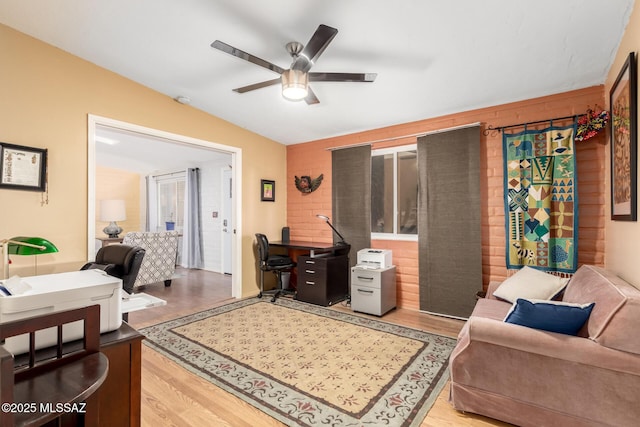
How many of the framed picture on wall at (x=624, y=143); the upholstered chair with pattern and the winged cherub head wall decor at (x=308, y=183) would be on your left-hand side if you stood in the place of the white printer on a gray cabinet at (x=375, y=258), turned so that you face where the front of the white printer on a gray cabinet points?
1

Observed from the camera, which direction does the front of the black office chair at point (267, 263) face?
facing to the right of the viewer

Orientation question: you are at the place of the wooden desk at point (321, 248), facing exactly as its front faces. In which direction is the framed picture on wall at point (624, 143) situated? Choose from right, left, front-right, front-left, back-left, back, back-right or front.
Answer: left

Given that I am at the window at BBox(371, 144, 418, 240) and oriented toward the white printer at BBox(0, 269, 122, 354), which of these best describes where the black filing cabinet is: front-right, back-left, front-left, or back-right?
front-right

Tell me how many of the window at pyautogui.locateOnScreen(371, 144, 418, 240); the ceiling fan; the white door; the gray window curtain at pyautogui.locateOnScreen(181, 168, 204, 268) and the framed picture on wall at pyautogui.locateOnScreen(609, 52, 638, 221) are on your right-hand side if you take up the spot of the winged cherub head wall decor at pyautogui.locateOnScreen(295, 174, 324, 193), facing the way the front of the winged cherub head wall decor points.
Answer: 2

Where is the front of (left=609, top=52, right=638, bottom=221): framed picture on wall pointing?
to the viewer's left

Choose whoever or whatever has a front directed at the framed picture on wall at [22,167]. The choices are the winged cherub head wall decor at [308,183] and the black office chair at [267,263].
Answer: the winged cherub head wall decor

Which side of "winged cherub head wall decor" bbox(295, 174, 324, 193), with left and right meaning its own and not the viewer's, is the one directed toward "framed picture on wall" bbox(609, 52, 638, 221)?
left

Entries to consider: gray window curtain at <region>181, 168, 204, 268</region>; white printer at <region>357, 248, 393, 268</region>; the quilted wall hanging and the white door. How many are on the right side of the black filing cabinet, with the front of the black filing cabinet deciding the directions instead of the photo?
2

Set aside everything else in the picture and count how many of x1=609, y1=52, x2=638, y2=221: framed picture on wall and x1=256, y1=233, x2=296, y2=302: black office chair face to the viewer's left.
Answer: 1

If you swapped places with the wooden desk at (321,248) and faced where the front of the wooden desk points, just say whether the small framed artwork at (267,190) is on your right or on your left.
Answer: on your right

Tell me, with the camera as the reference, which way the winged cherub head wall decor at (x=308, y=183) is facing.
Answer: facing the viewer and to the left of the viewer
